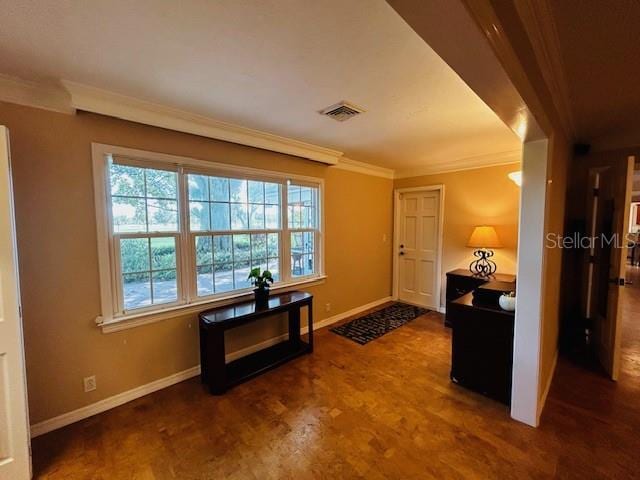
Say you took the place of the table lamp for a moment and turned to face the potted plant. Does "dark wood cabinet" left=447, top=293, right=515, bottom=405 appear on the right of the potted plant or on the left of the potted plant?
left

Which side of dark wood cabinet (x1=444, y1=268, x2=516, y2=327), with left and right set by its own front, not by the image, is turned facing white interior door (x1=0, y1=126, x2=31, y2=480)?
front

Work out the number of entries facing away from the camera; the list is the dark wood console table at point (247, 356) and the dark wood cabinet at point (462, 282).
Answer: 0

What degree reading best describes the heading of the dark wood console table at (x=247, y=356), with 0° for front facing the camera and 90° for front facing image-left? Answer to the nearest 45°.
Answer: approximately 315°

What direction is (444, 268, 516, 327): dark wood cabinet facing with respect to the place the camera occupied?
facing the viewer and to the left of the viewer

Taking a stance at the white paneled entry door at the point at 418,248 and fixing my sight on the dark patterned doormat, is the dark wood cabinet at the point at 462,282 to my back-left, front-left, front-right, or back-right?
front-left

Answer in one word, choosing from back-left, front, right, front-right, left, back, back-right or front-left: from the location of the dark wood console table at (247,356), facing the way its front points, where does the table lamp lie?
front-left

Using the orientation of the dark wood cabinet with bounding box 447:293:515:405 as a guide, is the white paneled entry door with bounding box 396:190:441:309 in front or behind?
in front

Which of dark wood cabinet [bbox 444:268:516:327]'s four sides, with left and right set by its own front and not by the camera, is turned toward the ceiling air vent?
front

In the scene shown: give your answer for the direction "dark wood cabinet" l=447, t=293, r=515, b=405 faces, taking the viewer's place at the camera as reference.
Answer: facing away from the viewer and to the left of the viewer
